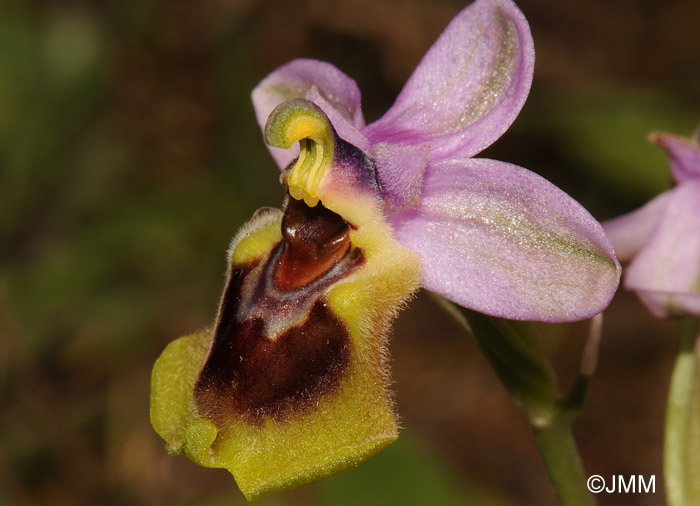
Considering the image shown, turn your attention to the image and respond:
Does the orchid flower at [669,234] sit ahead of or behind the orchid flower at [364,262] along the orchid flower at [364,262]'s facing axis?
behind

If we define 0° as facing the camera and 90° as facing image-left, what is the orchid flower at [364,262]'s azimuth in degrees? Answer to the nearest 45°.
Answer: approximately 45°
